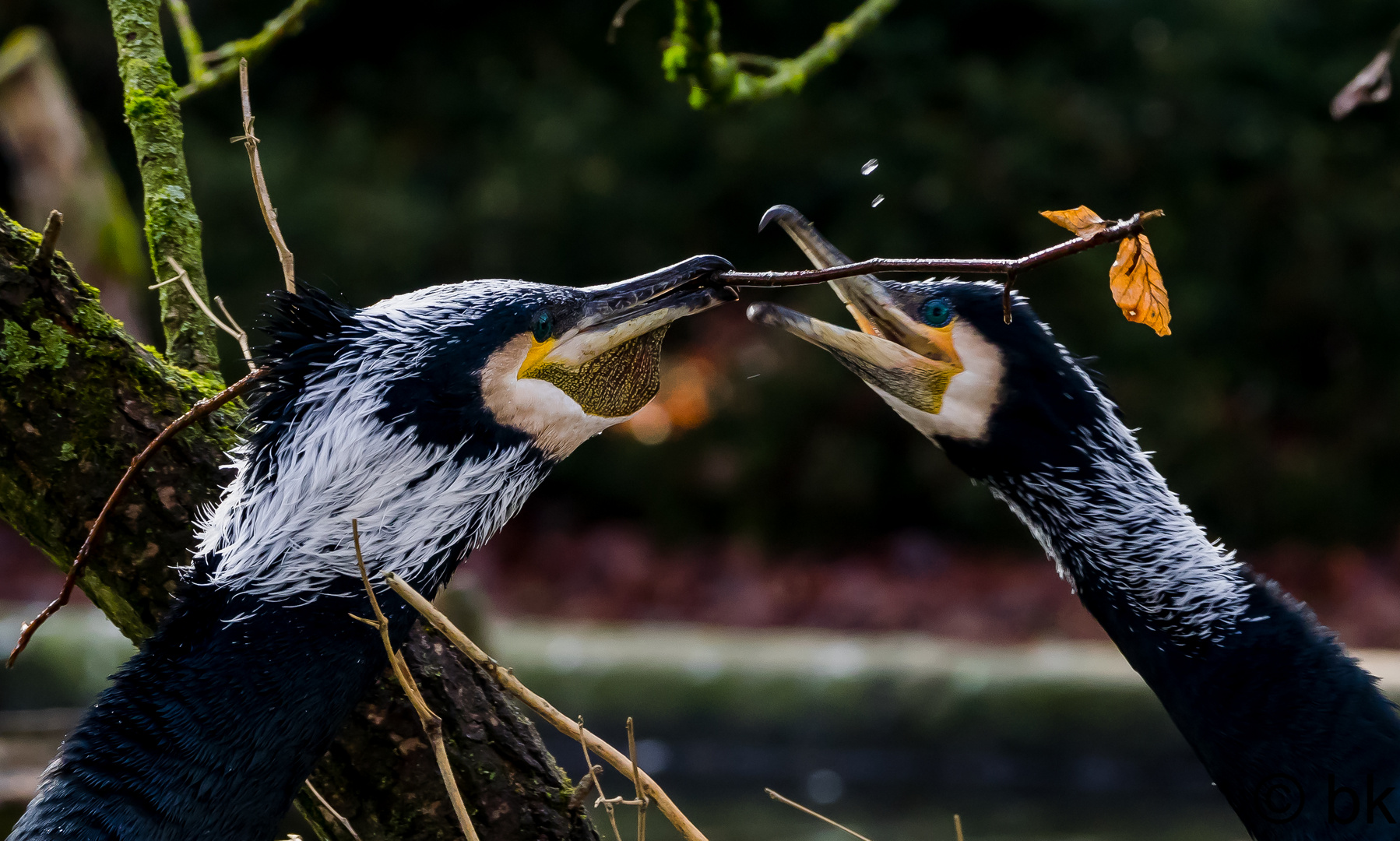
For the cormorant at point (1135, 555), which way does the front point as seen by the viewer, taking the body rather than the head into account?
to the viewer's left

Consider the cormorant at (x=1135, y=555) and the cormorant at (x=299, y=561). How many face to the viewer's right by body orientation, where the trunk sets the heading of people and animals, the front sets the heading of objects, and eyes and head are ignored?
1

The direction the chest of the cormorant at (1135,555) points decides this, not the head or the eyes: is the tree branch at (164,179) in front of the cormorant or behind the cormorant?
in front

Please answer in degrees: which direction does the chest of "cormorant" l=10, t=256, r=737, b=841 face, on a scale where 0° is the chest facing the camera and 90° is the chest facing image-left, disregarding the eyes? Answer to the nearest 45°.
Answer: approximately 270°

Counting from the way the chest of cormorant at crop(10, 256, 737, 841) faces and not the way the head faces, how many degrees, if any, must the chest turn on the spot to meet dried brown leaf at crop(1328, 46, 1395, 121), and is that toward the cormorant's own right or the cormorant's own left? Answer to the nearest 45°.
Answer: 0° — it already faces it
